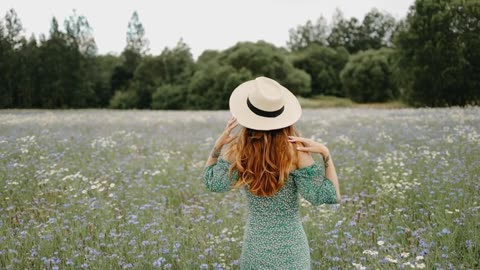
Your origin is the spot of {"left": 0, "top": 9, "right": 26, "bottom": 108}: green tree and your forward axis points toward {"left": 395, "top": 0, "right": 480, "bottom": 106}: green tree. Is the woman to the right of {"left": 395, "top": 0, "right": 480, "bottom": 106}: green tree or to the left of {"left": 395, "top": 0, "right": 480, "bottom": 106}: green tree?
right

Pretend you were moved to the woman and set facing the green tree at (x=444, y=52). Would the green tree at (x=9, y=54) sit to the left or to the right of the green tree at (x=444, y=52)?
left

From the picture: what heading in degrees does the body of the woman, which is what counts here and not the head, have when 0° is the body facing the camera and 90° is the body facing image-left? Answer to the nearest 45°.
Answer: approximately 180°

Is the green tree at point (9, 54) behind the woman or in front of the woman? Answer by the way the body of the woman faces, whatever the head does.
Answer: in front

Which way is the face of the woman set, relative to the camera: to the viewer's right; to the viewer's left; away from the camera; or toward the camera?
away from the camera

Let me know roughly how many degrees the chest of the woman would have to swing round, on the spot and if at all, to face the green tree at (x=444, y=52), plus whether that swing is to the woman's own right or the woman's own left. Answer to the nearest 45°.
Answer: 0° — they already face it
